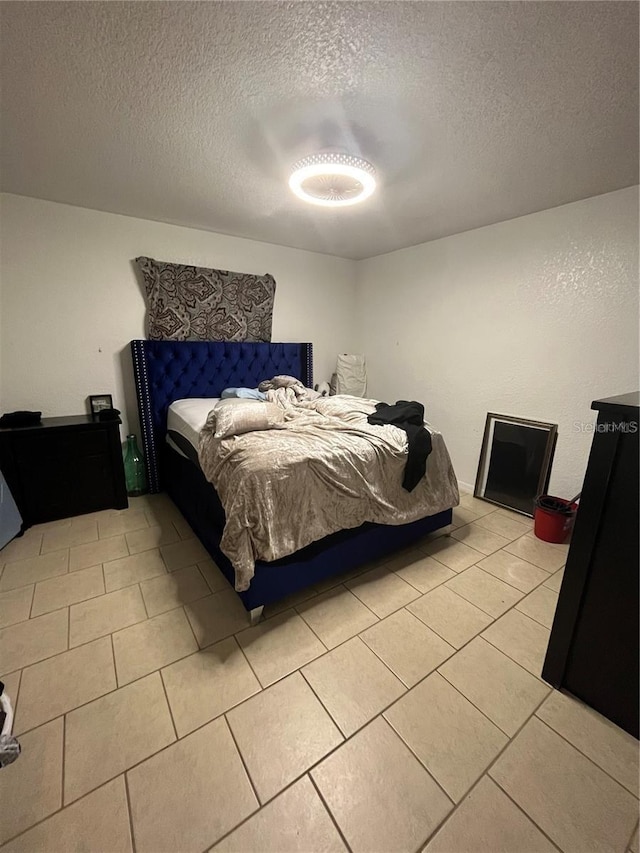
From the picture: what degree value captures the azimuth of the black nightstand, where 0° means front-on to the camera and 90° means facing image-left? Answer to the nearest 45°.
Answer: approximately 0°

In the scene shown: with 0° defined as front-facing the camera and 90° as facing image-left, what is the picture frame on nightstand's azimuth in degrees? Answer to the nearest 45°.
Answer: approximately 0°

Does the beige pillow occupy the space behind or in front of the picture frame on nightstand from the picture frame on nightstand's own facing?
in front

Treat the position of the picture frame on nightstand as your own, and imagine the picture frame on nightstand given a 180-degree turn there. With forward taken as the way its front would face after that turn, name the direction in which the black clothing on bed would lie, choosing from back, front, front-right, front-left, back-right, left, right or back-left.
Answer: back-right

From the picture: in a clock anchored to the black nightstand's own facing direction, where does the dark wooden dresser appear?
The dark wooden dresser is roughly at 11 o'clock from the black nightstand.

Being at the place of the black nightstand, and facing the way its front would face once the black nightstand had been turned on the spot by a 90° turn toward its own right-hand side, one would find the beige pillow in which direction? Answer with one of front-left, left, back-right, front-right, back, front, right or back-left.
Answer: back-left

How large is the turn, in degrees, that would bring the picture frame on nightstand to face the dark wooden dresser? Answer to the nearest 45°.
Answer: approximately 45° to its left

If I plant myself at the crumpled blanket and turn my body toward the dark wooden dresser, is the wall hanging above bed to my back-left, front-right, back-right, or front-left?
back-left

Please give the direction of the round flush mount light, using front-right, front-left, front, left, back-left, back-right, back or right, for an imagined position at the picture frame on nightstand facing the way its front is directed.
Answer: front-left

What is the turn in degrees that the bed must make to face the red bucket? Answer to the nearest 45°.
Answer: approximately 45° to its left

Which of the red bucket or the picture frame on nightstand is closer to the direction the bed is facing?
the red bucket

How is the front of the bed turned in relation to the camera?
facing the viewer and to the right of the viewer
